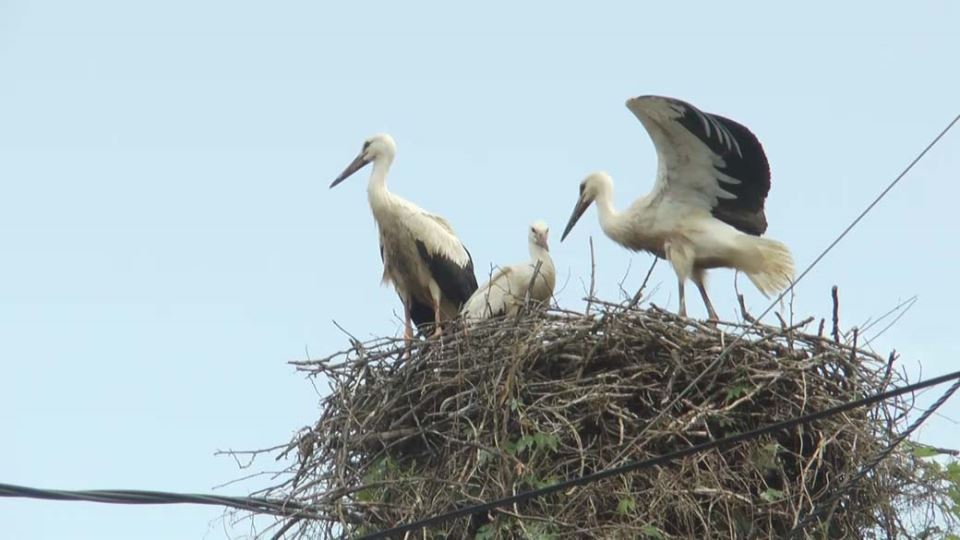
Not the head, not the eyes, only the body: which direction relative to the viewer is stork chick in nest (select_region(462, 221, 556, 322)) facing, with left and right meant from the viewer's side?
facing the viewer and to the right of the viewer

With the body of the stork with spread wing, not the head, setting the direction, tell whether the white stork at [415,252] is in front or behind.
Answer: in front

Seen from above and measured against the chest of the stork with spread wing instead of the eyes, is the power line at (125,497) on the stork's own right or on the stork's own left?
on the stork's own left

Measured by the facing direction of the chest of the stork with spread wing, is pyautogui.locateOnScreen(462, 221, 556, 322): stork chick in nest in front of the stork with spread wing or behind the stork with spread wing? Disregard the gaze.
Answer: in front

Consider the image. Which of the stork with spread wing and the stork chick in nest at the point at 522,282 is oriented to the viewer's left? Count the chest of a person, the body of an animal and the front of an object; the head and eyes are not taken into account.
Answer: the stork with spread wing

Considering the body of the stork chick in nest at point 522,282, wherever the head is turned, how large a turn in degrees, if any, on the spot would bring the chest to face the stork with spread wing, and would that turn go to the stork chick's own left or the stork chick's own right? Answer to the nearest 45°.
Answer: approximately 45° to the stork chick's own left

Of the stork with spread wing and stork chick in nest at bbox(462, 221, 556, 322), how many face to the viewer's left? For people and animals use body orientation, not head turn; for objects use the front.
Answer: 1

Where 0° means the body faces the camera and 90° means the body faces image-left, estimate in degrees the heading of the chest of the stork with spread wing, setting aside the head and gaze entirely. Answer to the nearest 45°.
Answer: approximately 90°
